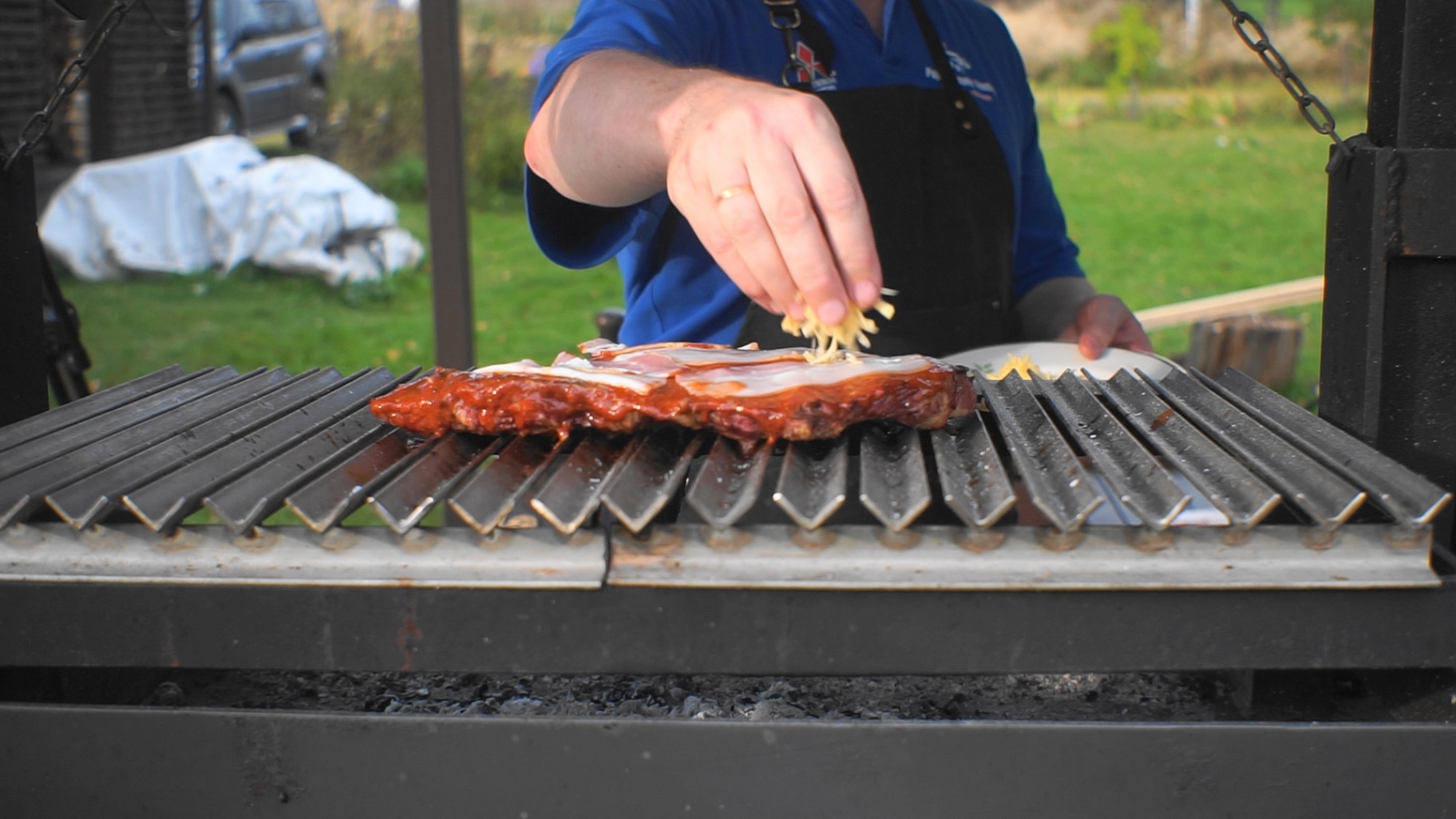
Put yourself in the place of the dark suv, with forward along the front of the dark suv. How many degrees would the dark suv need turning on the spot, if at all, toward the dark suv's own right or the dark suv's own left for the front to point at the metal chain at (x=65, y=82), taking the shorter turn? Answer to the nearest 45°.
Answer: approximately 135° to the dark suv's own left
